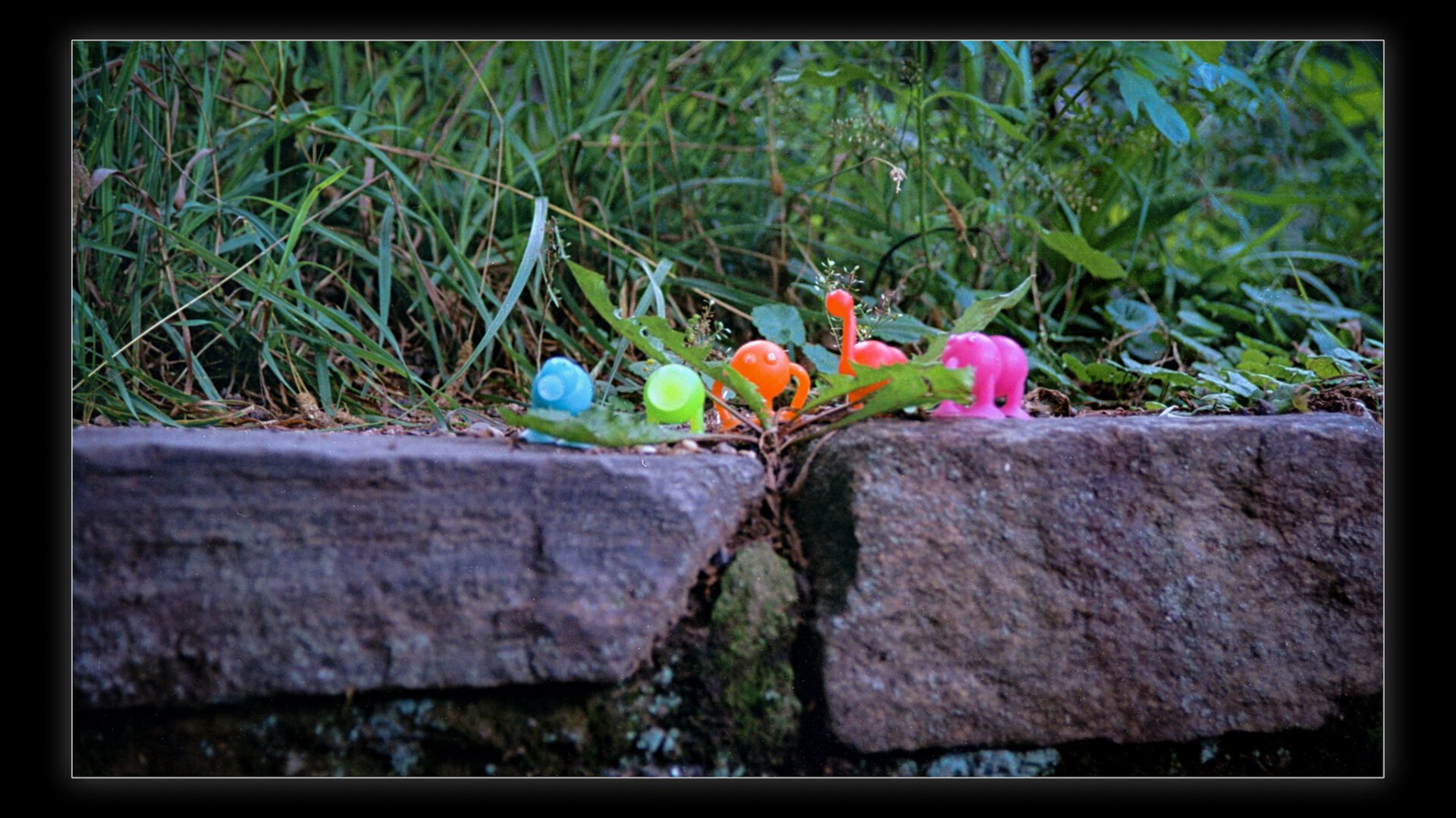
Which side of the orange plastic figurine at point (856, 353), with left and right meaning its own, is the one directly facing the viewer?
left

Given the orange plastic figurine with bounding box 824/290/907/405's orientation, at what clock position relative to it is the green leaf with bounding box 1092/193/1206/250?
The green leaf is roughly at 4 o'clock from the orange plastic figurine.

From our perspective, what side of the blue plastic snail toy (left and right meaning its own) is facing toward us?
left

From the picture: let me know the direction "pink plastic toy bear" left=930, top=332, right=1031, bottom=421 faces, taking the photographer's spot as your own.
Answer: facing to the left of the viewer

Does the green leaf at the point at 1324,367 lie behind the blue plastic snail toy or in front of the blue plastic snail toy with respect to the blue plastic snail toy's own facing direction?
behind
